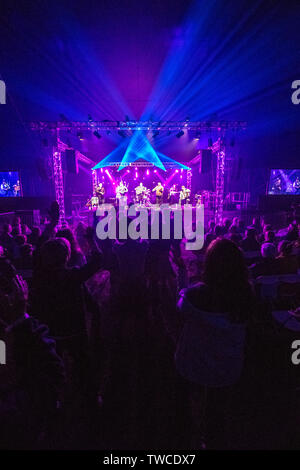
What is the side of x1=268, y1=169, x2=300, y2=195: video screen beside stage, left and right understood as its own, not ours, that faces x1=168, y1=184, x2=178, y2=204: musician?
right

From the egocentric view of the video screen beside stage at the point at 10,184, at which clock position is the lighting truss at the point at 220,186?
The lighting truss is roughly at 10 o'clock from the video screen beside stage.

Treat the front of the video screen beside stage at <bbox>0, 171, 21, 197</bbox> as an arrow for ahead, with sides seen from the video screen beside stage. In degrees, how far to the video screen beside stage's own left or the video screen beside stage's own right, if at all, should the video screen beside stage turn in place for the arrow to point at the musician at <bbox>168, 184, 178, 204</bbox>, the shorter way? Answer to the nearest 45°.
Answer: approximately 90° to the video screen beside stage's own left

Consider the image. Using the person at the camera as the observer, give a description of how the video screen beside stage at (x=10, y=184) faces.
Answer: facing the viewer

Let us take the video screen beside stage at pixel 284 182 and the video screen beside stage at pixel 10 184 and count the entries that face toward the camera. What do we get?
2

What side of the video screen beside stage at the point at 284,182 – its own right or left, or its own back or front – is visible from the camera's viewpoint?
front

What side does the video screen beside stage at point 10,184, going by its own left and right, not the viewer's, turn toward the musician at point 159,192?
left

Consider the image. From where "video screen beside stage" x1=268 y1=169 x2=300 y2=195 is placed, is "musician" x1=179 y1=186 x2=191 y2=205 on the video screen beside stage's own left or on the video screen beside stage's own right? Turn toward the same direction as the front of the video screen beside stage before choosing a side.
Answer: on the video screen beside stage's own right

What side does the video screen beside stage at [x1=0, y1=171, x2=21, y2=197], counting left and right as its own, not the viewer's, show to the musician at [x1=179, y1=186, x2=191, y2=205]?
left

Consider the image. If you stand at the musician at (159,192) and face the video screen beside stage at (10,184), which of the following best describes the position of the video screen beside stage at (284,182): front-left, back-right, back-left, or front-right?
back-left

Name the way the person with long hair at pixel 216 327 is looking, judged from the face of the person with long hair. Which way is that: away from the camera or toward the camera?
away from the camera

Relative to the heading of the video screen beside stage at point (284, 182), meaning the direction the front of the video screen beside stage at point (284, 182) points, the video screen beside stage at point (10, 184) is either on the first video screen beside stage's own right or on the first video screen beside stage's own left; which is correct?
on the first video screen beside stage's own right
